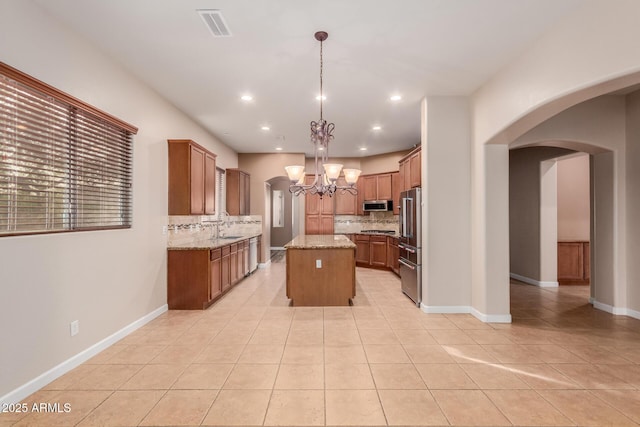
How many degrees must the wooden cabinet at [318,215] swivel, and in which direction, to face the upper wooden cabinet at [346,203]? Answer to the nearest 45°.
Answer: approximately 90° to its left

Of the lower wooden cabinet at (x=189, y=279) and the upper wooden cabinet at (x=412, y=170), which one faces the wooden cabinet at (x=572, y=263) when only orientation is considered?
the lower wooden cabinet

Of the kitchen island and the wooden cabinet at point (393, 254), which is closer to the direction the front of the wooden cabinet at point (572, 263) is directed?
the kitchen island

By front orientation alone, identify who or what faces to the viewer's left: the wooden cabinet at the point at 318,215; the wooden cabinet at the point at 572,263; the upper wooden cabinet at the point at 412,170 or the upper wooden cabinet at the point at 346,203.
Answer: the upper wooden cabinet at the point at 412,170

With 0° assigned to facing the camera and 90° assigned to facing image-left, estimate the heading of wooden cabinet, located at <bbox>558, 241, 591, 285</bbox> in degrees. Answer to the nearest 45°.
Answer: approximately 0°

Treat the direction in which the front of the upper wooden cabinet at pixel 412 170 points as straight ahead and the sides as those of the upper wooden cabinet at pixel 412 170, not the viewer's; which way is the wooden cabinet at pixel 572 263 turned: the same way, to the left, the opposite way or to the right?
to the left

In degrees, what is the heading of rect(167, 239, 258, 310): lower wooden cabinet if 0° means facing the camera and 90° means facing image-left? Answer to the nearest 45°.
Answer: approximately 270°

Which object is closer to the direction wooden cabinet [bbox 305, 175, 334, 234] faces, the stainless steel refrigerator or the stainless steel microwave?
the stainless steel refrigerator

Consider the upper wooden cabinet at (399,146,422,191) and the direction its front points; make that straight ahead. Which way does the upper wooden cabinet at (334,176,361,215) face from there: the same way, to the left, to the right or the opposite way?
to the left

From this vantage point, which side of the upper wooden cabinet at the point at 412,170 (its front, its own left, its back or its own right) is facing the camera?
left

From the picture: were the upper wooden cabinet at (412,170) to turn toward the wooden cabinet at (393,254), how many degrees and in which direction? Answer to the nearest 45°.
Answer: approximately 90° to its right

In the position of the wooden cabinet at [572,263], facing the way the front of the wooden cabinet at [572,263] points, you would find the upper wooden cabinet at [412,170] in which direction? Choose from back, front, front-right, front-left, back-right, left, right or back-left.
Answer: front-right

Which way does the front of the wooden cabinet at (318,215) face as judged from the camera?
facing the viewer
